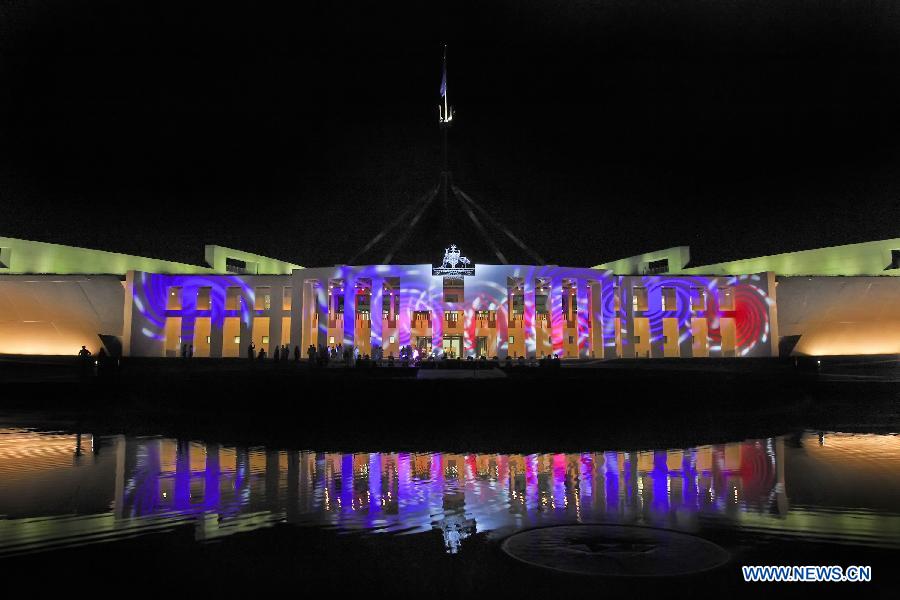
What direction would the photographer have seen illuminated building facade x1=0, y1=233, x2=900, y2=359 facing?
facing the viewer
